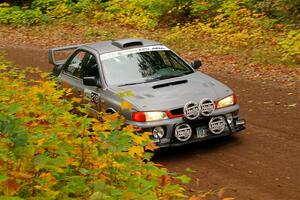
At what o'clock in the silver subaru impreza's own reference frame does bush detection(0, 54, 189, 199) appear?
The bush is roughly at 2 o'clock from the silver subaru impreza.

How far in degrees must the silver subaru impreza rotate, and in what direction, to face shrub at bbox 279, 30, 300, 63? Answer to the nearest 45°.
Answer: approximately 90° to its left

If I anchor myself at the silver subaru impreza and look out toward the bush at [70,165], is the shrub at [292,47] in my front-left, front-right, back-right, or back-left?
back-left

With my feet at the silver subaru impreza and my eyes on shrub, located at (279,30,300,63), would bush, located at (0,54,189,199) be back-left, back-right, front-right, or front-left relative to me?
back-right
